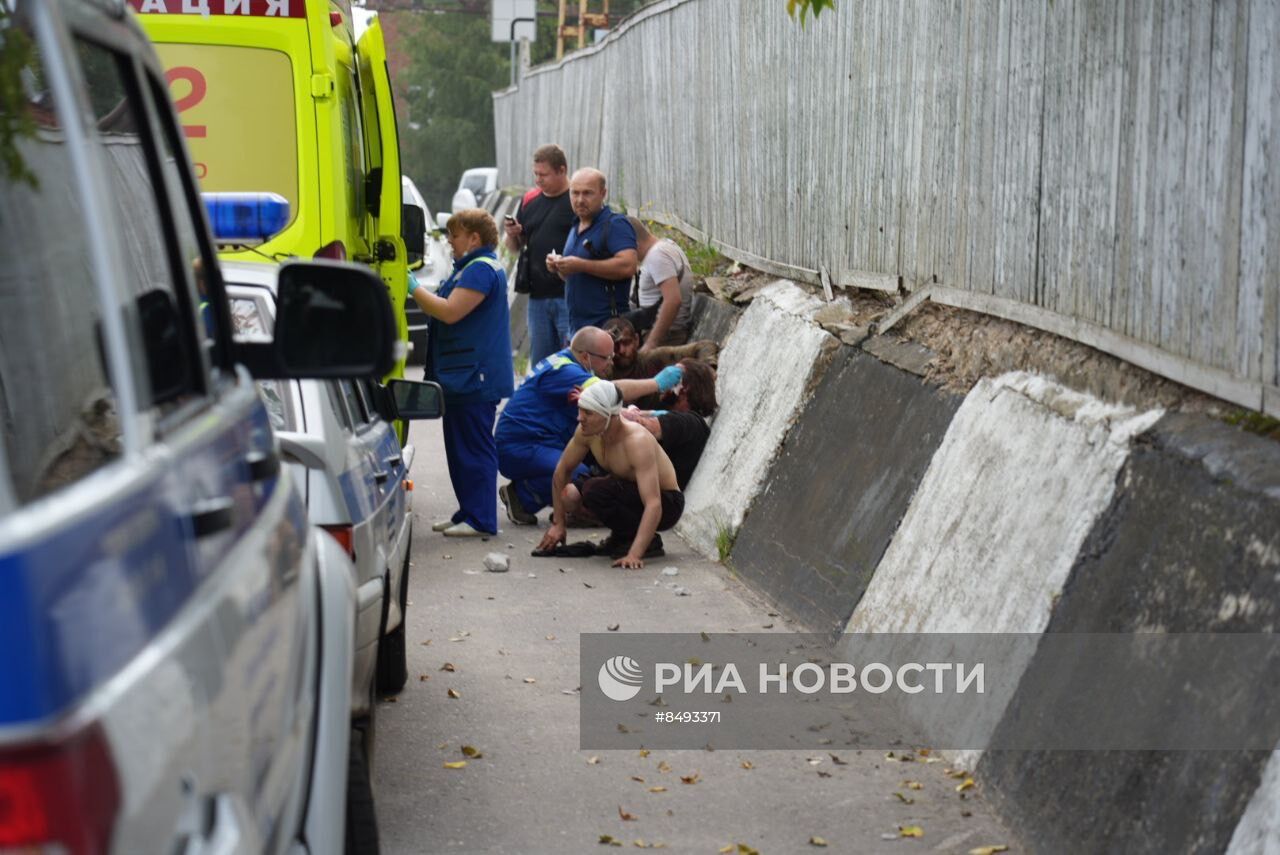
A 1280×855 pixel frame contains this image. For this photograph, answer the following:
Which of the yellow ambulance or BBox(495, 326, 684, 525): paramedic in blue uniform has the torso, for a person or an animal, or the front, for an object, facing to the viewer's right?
the paramedic in blue uniform

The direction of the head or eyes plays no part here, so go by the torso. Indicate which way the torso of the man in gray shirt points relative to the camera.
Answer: to the viewer's left

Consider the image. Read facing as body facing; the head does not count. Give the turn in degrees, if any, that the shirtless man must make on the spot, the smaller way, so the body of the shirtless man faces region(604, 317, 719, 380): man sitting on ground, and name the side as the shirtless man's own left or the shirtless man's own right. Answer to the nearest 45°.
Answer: approximately 135° to the shirtless man's own right

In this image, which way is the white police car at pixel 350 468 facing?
away from the camera

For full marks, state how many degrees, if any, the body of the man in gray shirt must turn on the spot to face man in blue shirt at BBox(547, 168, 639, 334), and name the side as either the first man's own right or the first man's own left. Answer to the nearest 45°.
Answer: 0° — they already face them

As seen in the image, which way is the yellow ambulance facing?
away from the camera

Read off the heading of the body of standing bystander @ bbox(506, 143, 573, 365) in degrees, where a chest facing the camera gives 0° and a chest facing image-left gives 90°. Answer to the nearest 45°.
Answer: approximately 45°

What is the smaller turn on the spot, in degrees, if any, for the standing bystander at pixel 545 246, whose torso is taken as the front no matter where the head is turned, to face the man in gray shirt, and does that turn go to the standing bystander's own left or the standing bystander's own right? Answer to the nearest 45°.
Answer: approximately 90° to the standing bystander's own left

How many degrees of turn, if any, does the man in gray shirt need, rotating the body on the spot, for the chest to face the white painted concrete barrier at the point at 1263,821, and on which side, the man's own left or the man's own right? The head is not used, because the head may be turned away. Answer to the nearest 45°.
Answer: approximately 90° to the man's own left

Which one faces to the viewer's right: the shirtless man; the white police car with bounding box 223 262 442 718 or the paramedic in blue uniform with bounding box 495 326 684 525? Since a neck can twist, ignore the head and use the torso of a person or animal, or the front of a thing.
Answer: the paramedic in blue uniform

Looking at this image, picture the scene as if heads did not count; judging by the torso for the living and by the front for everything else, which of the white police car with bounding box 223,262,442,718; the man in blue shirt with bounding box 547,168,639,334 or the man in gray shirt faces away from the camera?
the white police car

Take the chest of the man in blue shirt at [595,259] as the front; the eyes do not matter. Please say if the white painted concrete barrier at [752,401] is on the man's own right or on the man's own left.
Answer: on the man's own left

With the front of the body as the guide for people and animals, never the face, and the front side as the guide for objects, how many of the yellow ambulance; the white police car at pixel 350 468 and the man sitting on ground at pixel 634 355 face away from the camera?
2

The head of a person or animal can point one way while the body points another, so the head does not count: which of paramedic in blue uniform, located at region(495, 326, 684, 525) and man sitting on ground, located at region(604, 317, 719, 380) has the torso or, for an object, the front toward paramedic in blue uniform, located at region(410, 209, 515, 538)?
the man sitting on ground
